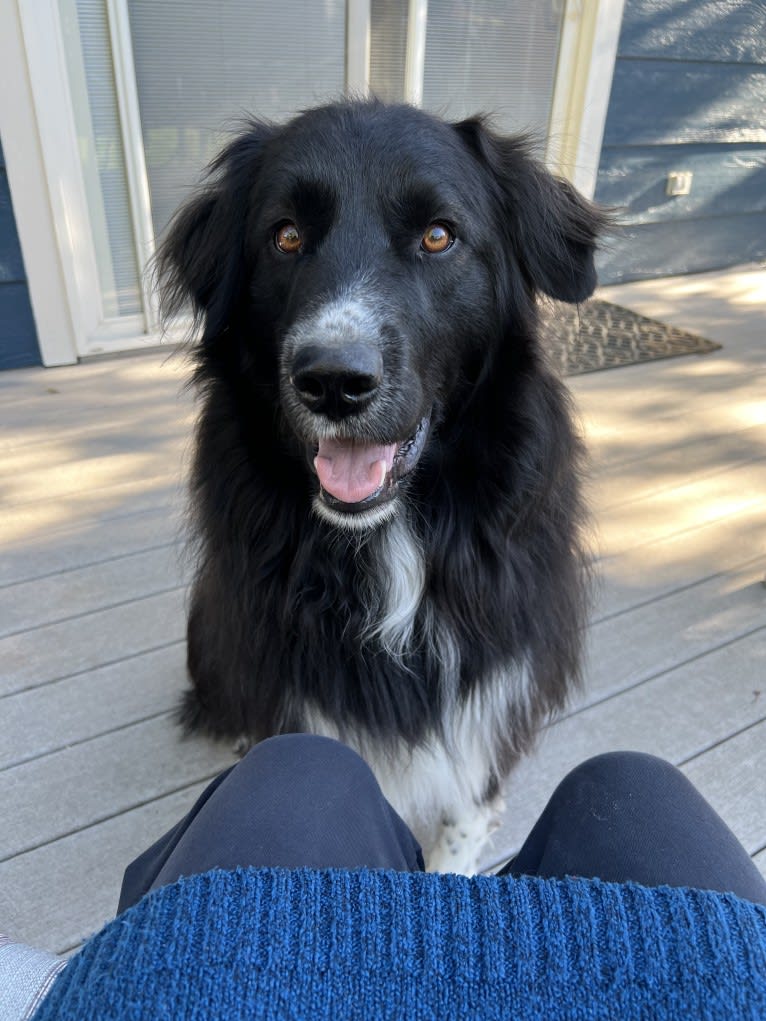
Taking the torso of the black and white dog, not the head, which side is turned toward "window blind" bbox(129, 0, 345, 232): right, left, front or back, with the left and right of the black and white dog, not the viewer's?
back

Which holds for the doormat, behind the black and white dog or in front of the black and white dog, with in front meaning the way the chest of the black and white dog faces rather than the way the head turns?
behind

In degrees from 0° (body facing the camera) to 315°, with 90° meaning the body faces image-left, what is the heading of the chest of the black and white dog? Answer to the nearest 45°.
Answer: approximately 0°
